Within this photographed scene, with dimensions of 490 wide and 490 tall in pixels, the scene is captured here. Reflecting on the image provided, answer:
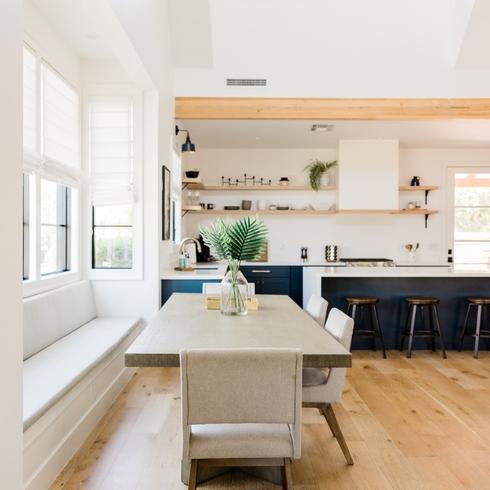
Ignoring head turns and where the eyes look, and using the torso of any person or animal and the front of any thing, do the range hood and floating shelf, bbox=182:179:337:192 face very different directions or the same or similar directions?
same or similar directions

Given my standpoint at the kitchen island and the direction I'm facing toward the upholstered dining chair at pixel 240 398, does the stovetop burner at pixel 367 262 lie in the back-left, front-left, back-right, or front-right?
back-right

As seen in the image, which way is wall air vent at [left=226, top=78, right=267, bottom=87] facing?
toward the camera

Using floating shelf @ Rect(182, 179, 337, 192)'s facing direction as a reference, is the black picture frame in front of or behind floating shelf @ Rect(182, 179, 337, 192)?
in front

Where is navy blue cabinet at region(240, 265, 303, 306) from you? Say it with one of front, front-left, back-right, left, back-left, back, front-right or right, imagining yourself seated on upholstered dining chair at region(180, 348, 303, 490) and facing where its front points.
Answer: front

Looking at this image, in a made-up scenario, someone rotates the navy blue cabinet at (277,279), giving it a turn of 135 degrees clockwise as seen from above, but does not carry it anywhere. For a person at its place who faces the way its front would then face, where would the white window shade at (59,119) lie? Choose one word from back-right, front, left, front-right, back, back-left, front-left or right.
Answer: left

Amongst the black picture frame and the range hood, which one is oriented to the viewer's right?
the black picture frame

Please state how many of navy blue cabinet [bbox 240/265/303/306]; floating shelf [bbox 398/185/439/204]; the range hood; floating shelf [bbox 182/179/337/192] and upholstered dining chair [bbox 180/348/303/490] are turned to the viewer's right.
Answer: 0

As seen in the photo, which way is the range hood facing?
toward the camera

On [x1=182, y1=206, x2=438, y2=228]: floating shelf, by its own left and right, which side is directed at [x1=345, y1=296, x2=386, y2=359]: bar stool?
front

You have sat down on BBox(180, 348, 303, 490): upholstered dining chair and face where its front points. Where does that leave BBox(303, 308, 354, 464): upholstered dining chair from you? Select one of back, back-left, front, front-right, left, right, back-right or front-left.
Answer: front-right

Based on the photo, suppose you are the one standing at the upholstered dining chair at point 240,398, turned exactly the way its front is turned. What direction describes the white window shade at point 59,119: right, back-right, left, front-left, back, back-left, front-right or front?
front-left

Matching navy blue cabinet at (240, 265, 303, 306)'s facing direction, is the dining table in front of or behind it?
in front

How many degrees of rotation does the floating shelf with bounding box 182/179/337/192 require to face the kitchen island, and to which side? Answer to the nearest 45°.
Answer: approximately 45° to its left

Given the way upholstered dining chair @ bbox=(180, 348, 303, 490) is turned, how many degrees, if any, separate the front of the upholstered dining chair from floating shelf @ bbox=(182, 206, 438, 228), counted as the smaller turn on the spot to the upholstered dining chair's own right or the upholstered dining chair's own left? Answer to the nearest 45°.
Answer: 0° — it already faces it

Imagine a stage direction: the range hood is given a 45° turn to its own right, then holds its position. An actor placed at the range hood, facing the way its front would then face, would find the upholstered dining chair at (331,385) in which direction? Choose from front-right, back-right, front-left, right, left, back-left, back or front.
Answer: front-left

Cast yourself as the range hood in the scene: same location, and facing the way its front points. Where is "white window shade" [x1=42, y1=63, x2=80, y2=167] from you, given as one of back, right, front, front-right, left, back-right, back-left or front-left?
front-right

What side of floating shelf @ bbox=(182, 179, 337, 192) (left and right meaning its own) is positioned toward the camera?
front

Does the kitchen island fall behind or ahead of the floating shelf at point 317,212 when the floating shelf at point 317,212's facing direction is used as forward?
ahead

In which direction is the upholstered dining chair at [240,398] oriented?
away from the camera

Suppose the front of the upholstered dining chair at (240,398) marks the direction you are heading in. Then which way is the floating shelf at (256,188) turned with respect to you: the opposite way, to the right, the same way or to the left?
the opposite way
